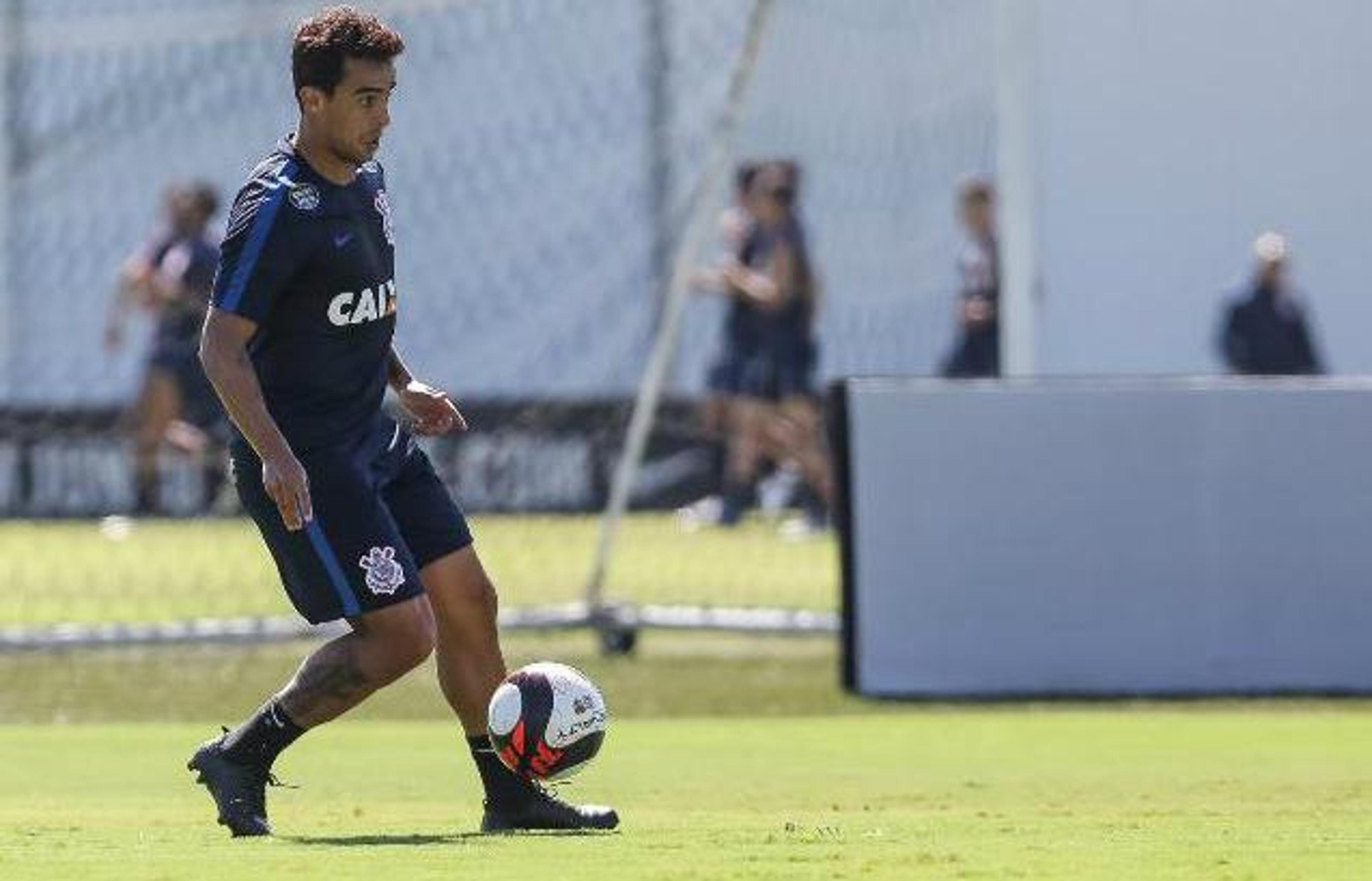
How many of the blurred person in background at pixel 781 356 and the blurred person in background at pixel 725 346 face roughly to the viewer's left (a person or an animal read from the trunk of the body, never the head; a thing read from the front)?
2

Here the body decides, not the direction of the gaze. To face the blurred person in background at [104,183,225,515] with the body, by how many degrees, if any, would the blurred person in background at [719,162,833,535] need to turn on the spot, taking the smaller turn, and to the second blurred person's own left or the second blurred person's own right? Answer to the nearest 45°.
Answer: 0° — they already face them

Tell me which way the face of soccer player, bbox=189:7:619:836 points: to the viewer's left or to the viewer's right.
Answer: to the viewer's right

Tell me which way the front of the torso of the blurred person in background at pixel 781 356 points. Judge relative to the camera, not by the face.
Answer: to the viewer's left

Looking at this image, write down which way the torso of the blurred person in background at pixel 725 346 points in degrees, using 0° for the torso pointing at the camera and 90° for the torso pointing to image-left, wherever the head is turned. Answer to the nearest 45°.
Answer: approximately 90°

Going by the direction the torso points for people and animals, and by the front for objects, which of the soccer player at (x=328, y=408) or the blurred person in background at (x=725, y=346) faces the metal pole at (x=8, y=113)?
the blurred person in background

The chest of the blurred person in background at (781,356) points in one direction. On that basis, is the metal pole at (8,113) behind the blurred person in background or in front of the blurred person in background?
in front

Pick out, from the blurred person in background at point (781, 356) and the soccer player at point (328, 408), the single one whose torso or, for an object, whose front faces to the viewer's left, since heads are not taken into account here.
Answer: the blurred person in background

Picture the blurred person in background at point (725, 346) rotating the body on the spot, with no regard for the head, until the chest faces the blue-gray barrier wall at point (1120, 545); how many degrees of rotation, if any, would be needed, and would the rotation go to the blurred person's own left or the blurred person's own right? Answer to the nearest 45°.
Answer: approximately 90° to the blurred person's own left

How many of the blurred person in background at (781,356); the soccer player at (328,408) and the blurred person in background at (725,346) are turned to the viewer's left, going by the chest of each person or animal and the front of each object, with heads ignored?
2

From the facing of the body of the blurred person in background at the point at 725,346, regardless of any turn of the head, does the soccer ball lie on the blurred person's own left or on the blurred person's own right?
on the blurred person's own left
